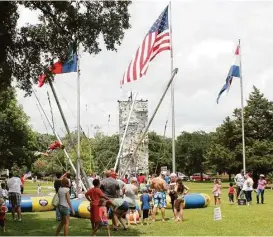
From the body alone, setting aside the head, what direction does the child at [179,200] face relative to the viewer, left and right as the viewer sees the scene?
facing away from the viewer

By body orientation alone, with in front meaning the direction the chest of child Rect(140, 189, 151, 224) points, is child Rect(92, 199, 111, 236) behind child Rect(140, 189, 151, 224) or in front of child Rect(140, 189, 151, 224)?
behind

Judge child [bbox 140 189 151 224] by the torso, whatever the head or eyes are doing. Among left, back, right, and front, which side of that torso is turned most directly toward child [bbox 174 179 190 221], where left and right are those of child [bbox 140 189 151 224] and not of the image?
right

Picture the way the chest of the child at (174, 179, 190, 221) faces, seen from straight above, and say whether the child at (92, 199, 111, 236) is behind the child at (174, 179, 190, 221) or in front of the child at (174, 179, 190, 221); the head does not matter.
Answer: behind

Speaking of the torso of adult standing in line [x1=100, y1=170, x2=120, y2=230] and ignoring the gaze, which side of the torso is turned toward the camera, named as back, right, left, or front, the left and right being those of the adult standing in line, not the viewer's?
back

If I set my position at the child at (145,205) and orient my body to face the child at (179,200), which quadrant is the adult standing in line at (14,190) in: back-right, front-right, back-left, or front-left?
back-left

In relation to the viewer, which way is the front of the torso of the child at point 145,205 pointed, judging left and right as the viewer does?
facing away from the viewer
